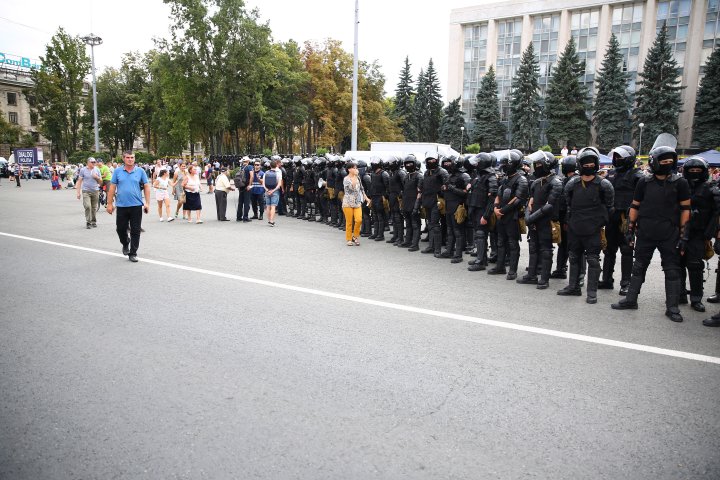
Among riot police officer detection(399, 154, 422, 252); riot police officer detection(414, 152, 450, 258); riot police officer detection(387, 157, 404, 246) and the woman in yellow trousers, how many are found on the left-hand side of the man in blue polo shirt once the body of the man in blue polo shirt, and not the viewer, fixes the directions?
4

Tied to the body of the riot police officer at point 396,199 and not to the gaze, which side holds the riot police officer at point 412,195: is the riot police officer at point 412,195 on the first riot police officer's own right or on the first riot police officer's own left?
on the first riot police officer's own left

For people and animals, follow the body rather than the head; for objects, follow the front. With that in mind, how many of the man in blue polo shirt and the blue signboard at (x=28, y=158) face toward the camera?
2

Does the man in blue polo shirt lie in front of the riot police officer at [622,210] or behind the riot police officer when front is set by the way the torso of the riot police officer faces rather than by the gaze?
in front

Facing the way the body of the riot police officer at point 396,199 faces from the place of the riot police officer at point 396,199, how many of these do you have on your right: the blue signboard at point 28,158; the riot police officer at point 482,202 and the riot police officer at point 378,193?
2

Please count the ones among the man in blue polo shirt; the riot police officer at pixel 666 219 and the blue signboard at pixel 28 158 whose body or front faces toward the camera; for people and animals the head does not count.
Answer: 3

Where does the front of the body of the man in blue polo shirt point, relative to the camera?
toward the camera

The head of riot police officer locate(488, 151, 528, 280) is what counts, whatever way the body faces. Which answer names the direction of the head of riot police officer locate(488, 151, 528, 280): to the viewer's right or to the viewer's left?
to the viewer's left

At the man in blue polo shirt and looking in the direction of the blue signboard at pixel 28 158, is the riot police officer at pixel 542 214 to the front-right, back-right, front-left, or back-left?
back-right

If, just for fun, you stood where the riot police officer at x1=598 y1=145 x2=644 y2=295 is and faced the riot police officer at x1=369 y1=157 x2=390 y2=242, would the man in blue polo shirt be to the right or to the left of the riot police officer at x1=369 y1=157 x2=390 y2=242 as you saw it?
left

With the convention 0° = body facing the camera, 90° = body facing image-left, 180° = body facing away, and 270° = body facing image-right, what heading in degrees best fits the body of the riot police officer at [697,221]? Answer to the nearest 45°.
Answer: approximately 45°

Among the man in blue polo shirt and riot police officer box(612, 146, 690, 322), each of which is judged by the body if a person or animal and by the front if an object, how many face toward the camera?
2

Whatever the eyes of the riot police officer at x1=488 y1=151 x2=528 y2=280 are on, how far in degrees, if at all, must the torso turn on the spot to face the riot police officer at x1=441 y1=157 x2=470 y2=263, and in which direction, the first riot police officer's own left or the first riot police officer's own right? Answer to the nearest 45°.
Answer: approximately 90° to the first riot police officer's own right

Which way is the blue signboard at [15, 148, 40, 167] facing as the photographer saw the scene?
facing the viewer
